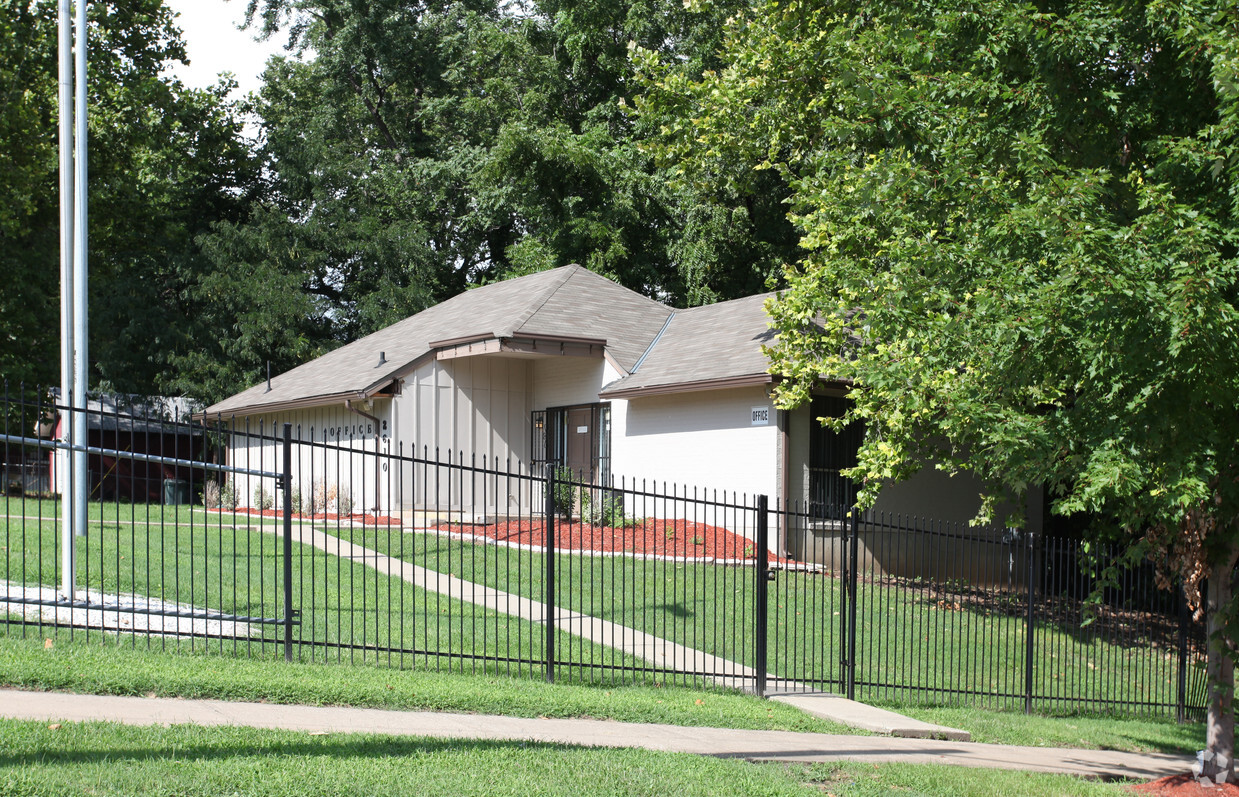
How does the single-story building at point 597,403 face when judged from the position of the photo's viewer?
facing the viewer and to the left of the viewer

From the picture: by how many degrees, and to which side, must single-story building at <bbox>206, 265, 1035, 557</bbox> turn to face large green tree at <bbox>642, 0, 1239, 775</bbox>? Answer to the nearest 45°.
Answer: approximately 45° to its left

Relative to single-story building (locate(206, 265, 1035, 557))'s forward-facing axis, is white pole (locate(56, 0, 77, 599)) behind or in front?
in front

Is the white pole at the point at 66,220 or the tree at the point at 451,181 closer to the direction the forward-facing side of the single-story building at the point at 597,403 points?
the white pole

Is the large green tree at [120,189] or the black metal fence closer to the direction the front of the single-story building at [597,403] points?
the black metal fence

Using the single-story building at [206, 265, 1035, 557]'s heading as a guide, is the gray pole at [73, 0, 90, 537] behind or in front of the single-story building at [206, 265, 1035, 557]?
in front

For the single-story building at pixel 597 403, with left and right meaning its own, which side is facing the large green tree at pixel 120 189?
right
